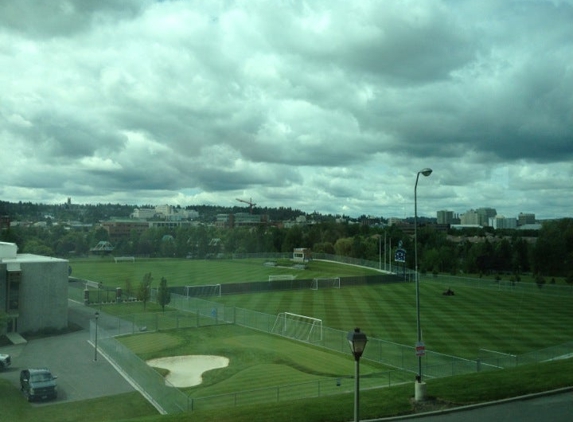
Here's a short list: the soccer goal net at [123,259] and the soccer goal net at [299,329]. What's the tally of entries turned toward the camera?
1

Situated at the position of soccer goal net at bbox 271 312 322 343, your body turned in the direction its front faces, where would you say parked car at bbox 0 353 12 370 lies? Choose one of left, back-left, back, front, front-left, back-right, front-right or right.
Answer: back

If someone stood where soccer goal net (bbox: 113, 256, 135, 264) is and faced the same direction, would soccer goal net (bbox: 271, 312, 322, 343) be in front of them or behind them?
in front

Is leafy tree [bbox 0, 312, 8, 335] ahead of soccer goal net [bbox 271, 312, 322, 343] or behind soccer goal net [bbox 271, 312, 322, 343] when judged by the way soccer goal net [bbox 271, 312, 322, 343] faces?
behind

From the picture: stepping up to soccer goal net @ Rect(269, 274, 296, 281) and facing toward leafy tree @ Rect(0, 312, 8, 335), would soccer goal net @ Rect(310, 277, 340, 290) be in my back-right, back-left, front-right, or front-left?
front-left

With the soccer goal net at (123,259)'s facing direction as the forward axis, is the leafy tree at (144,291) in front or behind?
in front

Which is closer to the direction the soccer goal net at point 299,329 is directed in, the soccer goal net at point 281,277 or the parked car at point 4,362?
the soccer goal net

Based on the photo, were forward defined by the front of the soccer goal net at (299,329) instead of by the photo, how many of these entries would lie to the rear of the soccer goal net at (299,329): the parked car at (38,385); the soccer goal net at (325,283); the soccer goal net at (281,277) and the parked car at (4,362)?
2
